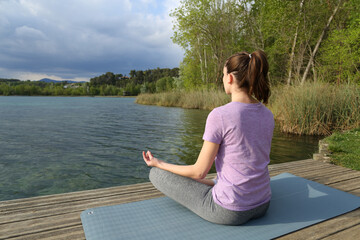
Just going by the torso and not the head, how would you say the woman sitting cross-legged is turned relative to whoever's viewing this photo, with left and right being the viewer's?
facing away from the viewer and to the left of the viewer

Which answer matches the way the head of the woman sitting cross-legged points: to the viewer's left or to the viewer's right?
to the viewer's left
